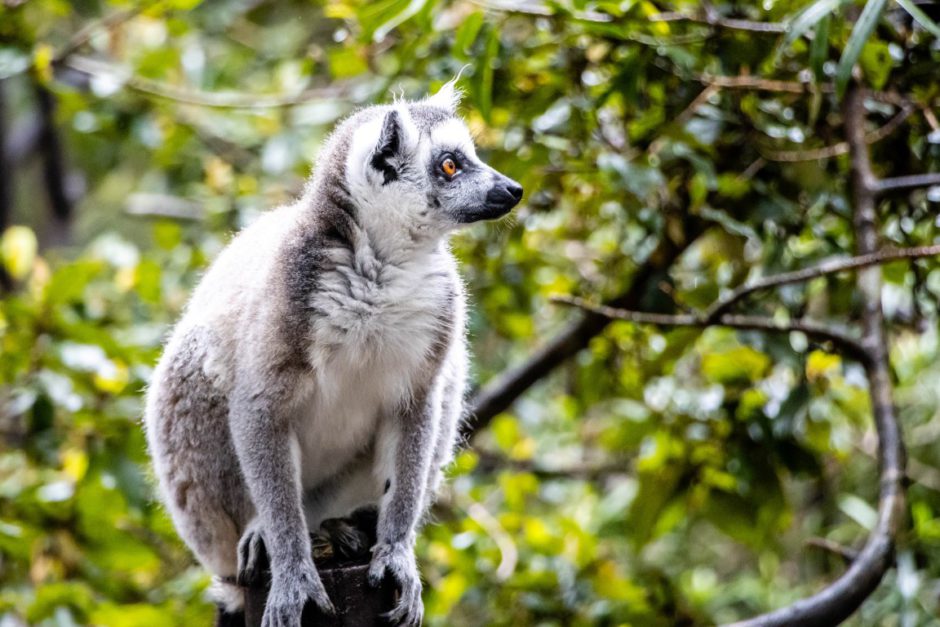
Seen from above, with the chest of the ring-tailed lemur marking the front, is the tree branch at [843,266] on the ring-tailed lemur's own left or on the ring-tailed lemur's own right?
on the ring-tailed lemur's own left

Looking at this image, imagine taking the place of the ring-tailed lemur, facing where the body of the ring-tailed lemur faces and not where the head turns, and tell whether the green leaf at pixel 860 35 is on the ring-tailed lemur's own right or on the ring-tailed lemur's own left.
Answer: on the ring-tailed lemur's own left

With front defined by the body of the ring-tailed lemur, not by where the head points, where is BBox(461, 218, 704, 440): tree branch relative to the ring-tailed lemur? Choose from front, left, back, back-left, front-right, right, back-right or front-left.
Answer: left

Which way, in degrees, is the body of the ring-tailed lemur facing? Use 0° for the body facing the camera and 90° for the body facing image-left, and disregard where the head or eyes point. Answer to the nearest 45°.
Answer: approximately 315°
